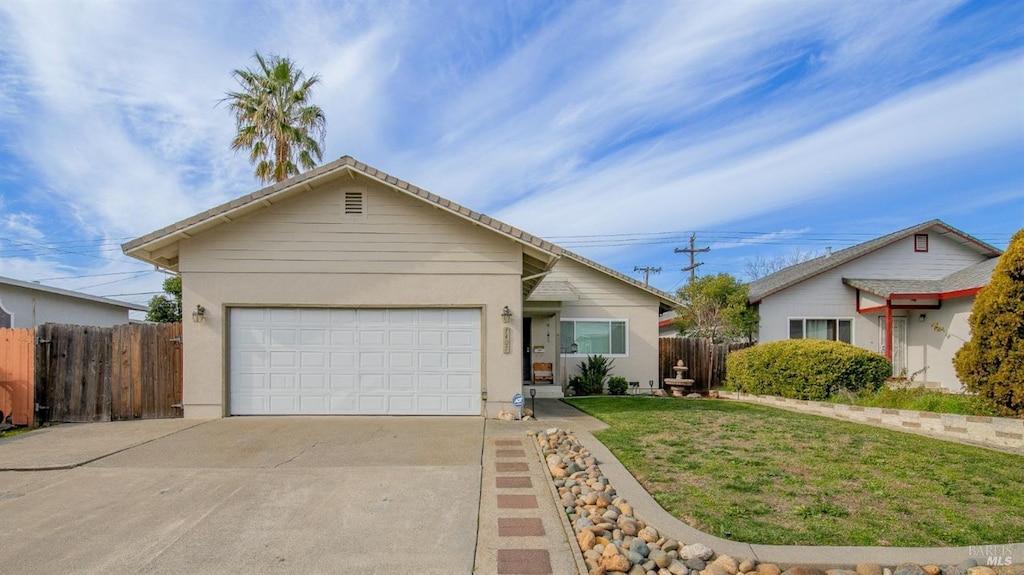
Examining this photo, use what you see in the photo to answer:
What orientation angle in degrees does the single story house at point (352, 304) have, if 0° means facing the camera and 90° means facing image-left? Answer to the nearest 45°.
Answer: approximately 0°

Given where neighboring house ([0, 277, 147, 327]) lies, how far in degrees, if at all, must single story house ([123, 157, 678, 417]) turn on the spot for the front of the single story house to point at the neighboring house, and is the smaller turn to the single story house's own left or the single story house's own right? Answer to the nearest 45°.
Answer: approximately 135° to the single story house's own right

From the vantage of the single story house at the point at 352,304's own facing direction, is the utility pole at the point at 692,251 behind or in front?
behind

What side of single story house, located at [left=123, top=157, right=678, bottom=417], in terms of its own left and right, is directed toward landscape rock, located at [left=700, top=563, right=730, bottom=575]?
front

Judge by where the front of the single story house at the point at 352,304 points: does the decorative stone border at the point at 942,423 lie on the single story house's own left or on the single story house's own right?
on the single story house's own left
